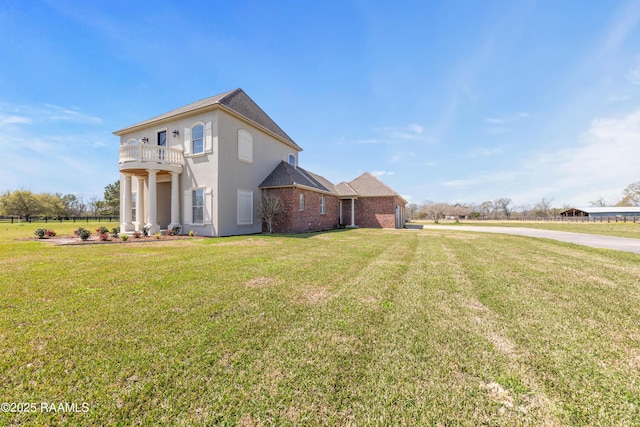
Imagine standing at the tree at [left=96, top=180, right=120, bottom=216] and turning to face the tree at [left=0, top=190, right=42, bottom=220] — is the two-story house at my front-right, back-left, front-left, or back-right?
back-left

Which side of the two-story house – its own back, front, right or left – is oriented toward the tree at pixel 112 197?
right

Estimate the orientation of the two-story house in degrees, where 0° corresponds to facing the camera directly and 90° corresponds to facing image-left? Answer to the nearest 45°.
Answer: approximately 45°

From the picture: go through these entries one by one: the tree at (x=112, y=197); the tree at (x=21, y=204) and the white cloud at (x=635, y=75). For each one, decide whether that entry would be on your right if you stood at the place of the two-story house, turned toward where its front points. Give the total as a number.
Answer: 2

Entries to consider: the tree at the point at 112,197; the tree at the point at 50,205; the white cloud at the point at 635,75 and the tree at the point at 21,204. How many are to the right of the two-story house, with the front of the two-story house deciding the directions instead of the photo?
3

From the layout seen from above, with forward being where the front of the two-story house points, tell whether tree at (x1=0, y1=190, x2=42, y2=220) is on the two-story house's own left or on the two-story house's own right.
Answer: on the two-story house's own right

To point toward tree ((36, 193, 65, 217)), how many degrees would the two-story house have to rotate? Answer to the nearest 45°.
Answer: approximately 90° to its right
